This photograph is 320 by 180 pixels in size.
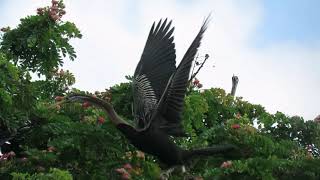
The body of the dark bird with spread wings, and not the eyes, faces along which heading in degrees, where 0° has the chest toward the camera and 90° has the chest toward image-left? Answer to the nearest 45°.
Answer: approximately 90°
